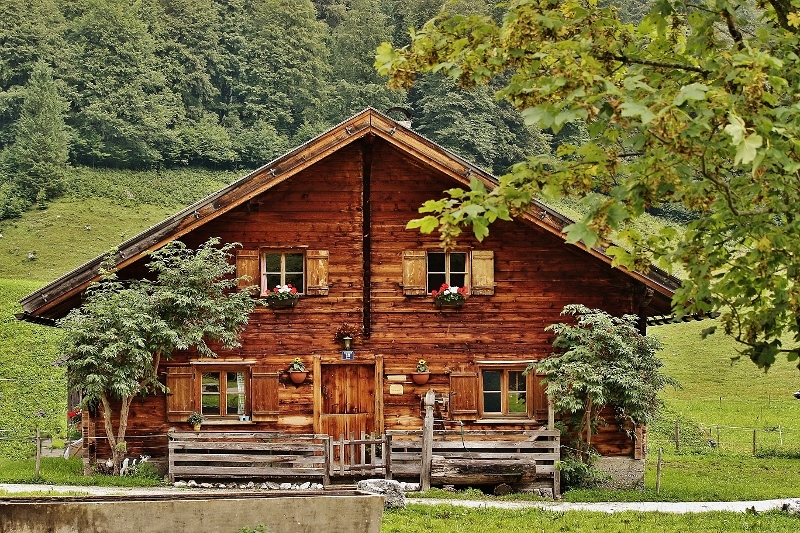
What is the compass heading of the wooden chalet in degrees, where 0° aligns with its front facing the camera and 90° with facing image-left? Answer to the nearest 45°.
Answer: approximately 0°

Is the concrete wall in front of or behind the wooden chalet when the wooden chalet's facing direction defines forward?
in front

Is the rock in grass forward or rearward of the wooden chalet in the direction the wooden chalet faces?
forward

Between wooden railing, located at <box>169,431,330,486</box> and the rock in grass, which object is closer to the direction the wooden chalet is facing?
the rock in grass

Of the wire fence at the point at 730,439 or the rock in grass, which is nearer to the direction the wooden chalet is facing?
the rock in grass

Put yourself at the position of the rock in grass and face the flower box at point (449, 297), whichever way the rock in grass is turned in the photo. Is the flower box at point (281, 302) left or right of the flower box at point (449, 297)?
left

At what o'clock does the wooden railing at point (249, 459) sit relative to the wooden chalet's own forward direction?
The wooden railing is roughly at 2 o'clock from the wooden chalet.

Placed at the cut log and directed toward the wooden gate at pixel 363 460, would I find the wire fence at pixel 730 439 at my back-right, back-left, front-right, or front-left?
back-right

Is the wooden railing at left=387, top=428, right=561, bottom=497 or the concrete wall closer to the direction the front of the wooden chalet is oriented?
the concrete wall

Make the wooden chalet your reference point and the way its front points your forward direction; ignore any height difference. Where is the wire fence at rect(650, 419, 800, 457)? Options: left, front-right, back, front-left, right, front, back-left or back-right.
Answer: back-left

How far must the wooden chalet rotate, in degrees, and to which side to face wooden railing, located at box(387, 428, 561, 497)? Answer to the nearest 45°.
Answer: approximately 45° to its left

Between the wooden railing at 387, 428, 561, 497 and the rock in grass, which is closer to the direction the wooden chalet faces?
the rock in grass

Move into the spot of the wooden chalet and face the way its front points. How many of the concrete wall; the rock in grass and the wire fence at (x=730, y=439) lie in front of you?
2
